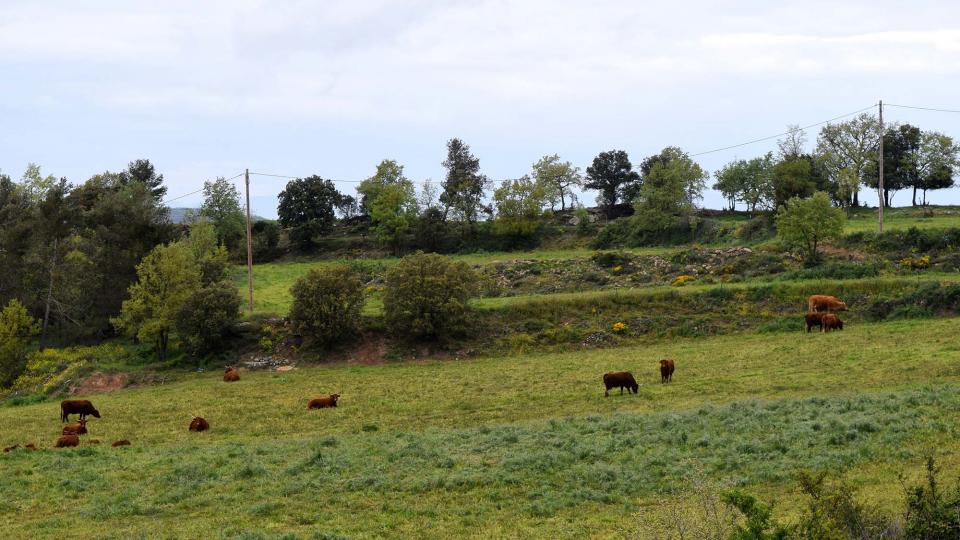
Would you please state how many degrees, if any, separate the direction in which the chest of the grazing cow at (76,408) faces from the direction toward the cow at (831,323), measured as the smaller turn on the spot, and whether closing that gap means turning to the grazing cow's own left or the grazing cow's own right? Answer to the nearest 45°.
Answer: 0° — it already faces it

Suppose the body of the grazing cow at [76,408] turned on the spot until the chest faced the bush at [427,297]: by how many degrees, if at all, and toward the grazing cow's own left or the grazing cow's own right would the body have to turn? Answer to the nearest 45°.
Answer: approximately 45° to the grazing cow's own left

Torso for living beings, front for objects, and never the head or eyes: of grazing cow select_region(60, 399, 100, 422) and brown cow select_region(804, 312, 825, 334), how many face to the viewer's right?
1

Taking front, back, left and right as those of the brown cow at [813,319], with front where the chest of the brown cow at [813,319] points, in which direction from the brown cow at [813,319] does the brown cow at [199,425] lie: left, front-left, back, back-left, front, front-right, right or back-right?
front

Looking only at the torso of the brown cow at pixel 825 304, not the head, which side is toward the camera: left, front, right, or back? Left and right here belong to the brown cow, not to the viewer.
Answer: right

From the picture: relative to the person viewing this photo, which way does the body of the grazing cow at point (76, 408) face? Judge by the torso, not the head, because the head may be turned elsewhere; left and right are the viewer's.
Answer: facing to the right of the viewer
